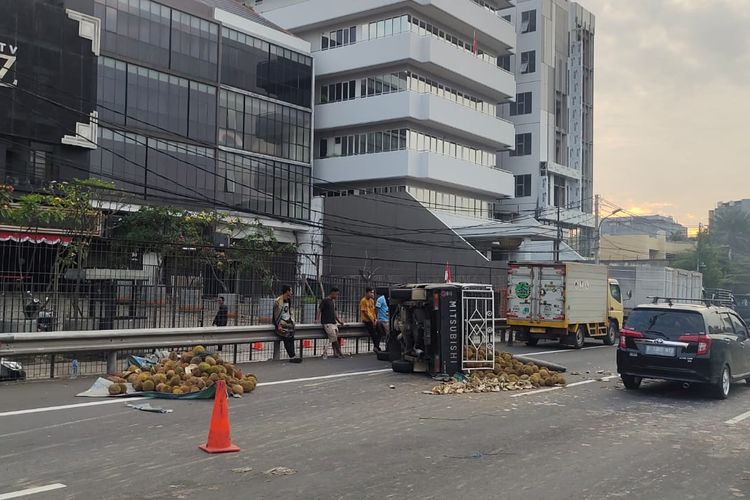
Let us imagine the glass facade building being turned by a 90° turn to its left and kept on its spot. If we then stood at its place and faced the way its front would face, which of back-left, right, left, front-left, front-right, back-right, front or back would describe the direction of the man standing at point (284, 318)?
back-right

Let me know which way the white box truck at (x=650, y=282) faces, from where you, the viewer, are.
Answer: facing away from the viewer and to the right of the viewer

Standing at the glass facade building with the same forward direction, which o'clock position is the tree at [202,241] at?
The tree is roughly at 1 o'clock from the glass facade building.

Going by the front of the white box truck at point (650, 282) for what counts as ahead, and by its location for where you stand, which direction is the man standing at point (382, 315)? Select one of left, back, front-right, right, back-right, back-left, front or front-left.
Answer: back-right

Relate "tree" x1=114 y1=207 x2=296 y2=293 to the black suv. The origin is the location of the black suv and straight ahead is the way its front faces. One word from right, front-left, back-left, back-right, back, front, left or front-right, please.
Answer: left

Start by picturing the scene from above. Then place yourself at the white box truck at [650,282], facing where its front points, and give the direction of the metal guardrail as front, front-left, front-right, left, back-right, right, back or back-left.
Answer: back-right

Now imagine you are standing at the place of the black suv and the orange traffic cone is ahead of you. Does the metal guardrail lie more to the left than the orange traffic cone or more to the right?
right

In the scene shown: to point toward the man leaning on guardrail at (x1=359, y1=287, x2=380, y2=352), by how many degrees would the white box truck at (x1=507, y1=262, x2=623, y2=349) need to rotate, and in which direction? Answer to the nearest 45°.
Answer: approximately 180°

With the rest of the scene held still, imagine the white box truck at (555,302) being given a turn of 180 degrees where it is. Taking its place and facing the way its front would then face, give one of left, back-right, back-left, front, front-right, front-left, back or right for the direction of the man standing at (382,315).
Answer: front

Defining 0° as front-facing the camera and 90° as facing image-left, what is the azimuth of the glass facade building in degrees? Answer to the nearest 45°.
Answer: approximately 315°

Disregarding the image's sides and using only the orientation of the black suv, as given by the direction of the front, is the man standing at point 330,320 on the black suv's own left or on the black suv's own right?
on the black suv's own left

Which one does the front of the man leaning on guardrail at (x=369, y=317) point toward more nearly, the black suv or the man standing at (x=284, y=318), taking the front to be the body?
the black suv

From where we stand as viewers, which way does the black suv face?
facing away from the viewer and to the right of the viewer
